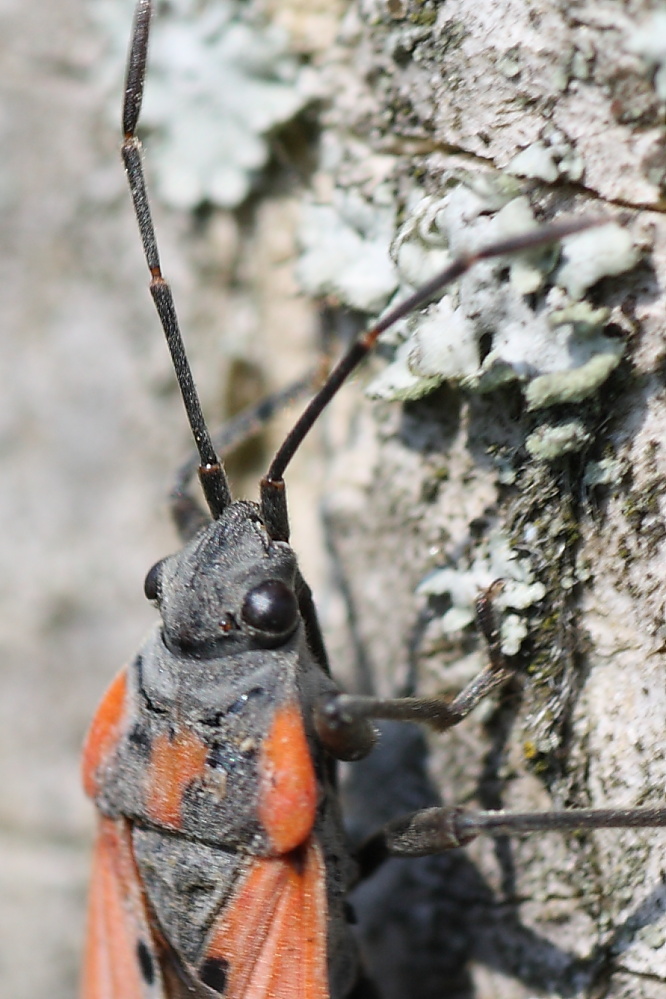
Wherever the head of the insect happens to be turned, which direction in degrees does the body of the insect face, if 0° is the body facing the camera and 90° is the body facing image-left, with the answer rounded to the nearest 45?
approximately 180°
